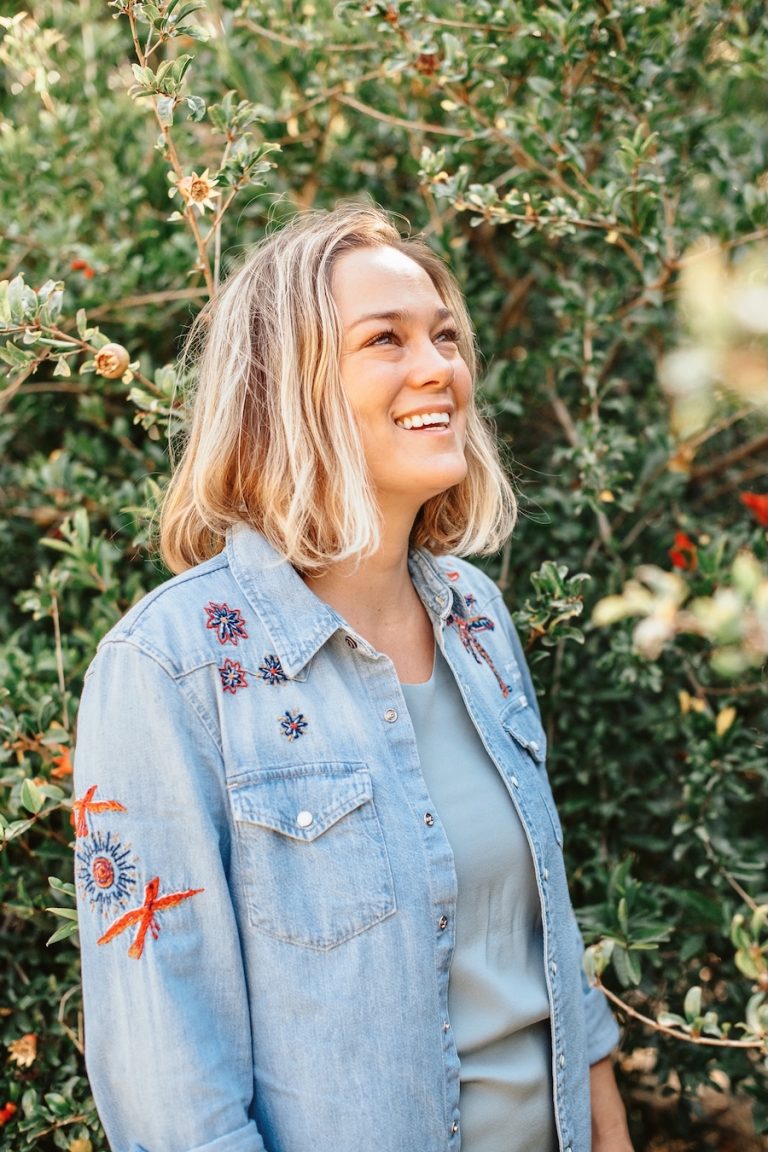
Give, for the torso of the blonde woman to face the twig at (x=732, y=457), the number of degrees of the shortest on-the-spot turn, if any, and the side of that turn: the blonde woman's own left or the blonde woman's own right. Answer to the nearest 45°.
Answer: approximately 90° to the blonde woman's own left

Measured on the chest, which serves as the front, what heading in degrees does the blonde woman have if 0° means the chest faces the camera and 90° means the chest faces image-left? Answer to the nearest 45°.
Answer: approximately 315°
